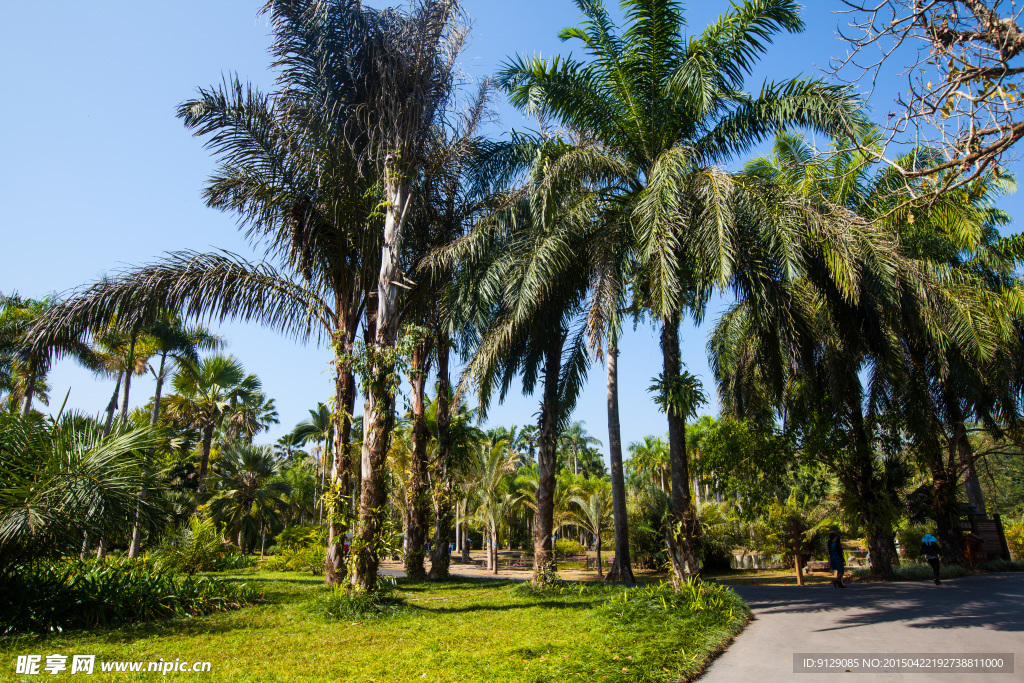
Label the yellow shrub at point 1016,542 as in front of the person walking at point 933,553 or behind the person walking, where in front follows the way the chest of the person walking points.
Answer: in front

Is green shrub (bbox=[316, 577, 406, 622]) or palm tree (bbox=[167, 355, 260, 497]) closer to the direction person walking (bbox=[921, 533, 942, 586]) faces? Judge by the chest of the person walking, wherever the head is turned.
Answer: the palm tree

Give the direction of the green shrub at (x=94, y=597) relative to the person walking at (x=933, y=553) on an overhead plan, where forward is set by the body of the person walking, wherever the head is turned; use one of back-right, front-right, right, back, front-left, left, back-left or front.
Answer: back-left

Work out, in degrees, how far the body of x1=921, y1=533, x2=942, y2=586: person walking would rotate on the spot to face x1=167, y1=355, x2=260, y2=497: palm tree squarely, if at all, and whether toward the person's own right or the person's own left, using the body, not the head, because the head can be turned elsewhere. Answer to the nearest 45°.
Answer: approximately 90° to the person's own left

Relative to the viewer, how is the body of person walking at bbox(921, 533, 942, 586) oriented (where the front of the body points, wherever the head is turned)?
away from the camera

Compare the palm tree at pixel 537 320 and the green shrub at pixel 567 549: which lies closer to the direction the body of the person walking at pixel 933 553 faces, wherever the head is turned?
the green shrub

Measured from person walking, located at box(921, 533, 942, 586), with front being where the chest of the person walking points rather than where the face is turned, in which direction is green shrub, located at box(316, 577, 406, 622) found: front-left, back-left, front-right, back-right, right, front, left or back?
back-left

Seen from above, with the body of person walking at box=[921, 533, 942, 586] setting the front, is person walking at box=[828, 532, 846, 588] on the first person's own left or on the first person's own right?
on the first person's own left

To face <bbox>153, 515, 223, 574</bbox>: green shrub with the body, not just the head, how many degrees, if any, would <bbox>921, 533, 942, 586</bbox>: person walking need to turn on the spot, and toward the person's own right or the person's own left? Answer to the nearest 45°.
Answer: approximately 135° to the person's own left
